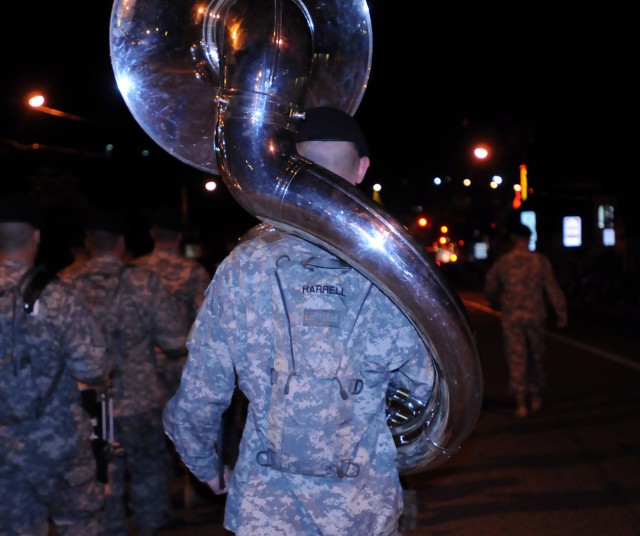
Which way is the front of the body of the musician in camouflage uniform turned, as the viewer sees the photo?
away from the camera

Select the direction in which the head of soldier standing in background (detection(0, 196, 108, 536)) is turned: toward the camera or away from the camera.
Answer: away from the camera

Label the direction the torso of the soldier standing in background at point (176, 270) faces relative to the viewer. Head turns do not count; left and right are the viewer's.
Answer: facing away from the viewer

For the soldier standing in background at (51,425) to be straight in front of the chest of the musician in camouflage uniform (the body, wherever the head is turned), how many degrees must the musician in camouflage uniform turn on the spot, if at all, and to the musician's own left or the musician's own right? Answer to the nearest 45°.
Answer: approximately 45° to the musician's own left

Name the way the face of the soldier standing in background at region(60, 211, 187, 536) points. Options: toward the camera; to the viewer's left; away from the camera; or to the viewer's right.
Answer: away from the camera

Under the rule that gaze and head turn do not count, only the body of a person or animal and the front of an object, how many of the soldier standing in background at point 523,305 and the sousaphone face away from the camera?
2

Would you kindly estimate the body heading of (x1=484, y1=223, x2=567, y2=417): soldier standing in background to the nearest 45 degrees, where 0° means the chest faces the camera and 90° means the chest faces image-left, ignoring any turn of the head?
approximately 180°

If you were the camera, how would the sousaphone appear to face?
facing away from the viewer
